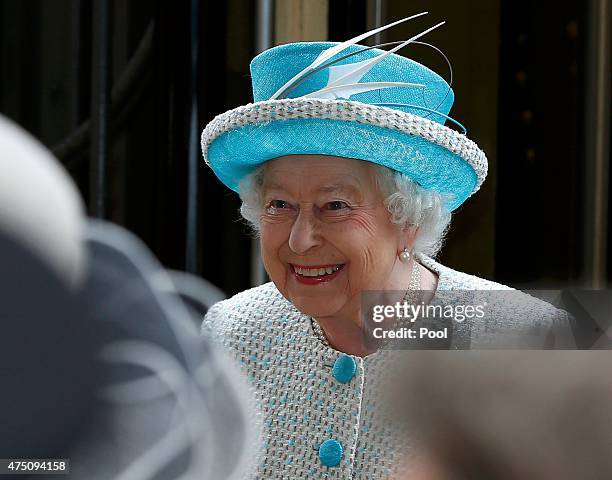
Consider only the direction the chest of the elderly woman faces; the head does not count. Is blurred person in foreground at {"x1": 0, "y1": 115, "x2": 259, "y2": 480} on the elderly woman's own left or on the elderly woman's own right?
on the elderly woman's own right

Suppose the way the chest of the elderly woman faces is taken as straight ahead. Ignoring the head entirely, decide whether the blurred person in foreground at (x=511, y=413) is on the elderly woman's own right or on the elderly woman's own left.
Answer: on the elderly woman's own left

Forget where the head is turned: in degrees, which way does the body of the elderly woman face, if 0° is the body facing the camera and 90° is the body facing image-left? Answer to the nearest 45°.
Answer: approximately 45°
